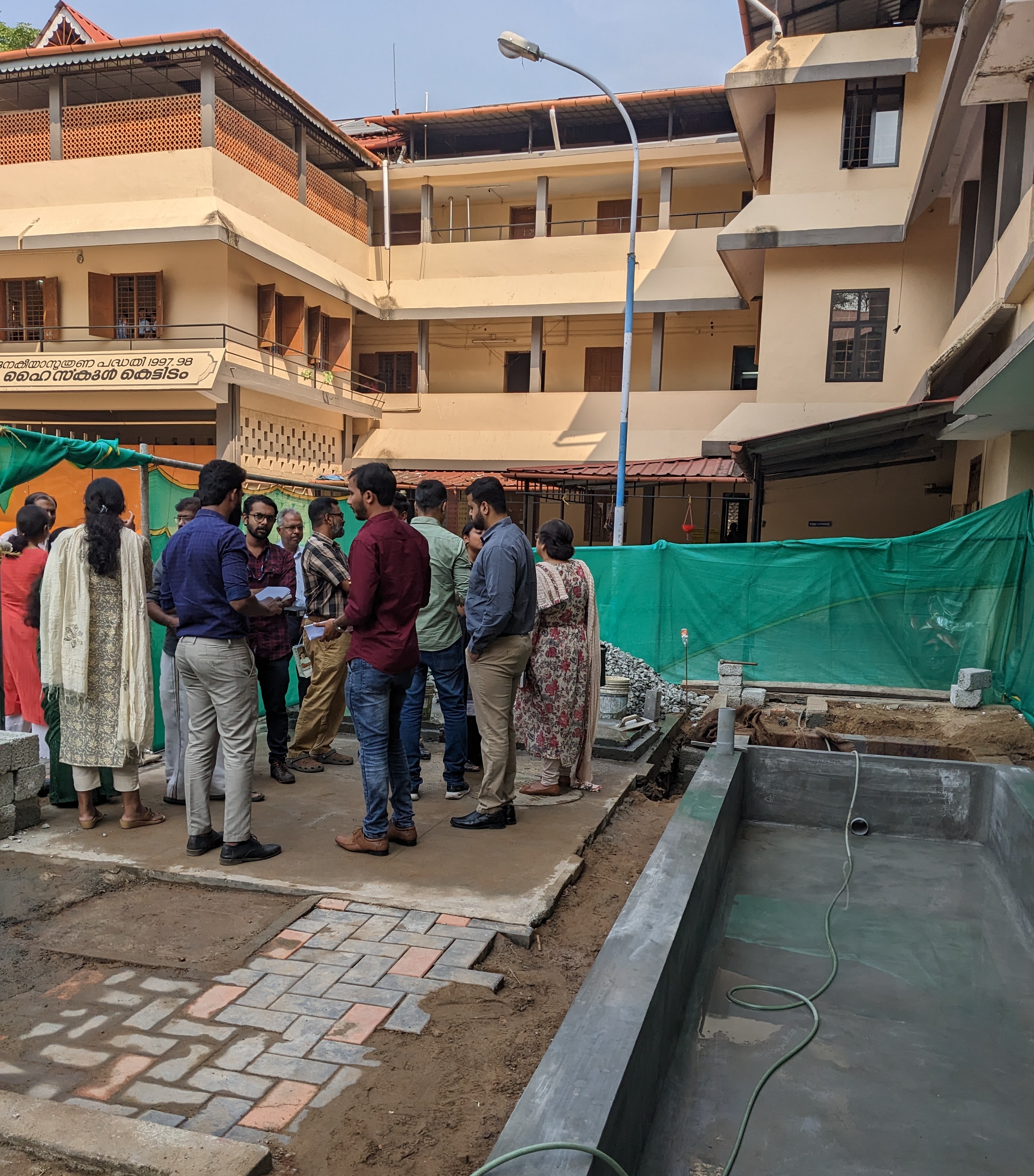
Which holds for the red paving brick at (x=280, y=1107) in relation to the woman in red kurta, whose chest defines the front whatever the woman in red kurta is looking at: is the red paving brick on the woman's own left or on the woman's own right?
on the woman's own right

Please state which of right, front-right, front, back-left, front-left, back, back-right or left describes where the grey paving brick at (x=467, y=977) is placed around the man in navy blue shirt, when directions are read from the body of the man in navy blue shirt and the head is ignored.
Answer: right

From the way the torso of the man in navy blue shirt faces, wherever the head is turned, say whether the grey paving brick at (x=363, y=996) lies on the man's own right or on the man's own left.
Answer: on the man's own right

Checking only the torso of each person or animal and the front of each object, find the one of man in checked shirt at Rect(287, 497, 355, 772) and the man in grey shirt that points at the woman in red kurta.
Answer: the man in grey shirt

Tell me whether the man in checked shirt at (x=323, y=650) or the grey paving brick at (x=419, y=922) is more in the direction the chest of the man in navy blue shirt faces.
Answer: the man in checked shirt

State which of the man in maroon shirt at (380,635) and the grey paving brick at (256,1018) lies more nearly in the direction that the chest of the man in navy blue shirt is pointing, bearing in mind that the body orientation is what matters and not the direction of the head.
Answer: the man in maroon shirt

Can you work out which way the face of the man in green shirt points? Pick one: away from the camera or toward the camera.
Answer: away from the camera

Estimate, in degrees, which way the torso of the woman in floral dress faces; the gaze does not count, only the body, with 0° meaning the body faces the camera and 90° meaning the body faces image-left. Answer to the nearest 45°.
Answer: approximately 135°

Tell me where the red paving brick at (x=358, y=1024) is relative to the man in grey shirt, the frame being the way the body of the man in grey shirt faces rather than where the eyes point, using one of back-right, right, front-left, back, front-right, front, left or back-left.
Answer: left

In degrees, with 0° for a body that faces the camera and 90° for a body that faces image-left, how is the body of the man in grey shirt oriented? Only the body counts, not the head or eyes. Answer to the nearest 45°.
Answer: approximately 90°

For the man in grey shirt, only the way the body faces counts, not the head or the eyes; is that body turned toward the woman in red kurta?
yes
